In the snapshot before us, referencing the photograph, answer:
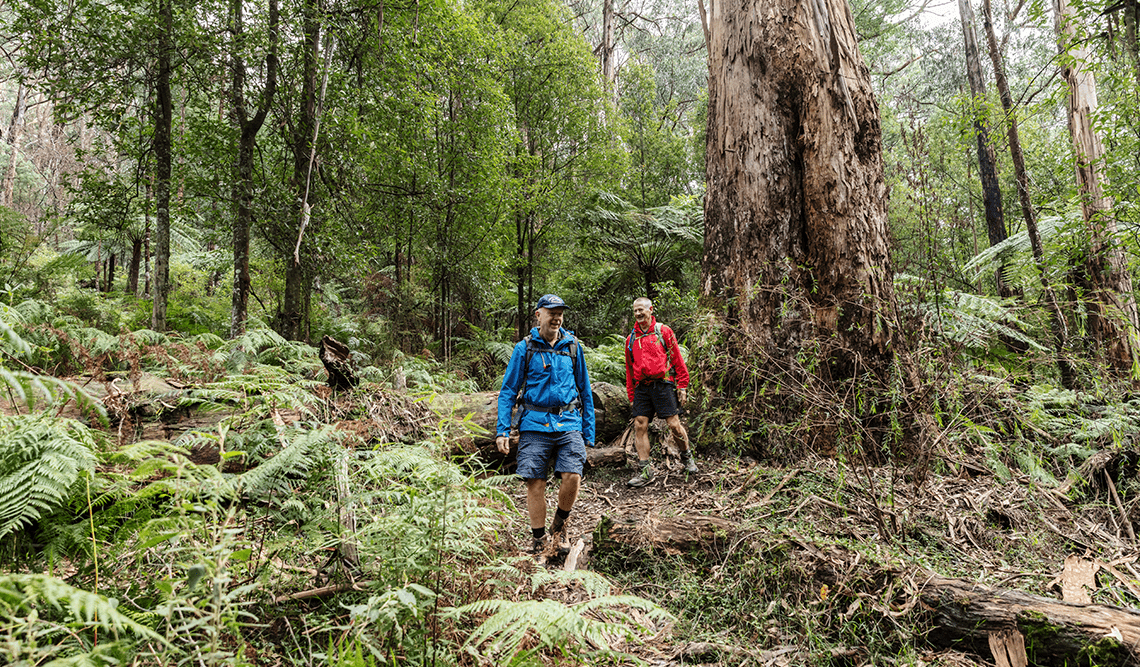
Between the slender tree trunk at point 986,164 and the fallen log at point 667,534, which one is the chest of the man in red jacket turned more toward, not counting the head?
the fallen log

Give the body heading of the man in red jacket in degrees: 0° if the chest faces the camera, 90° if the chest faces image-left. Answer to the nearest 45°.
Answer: approximately 45°

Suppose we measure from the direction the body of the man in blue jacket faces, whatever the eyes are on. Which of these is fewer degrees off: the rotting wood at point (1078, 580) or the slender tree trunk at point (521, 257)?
the rotting wood

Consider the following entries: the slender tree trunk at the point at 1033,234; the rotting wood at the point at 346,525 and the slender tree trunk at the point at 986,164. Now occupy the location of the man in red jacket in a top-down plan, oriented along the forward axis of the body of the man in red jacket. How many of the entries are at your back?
2
